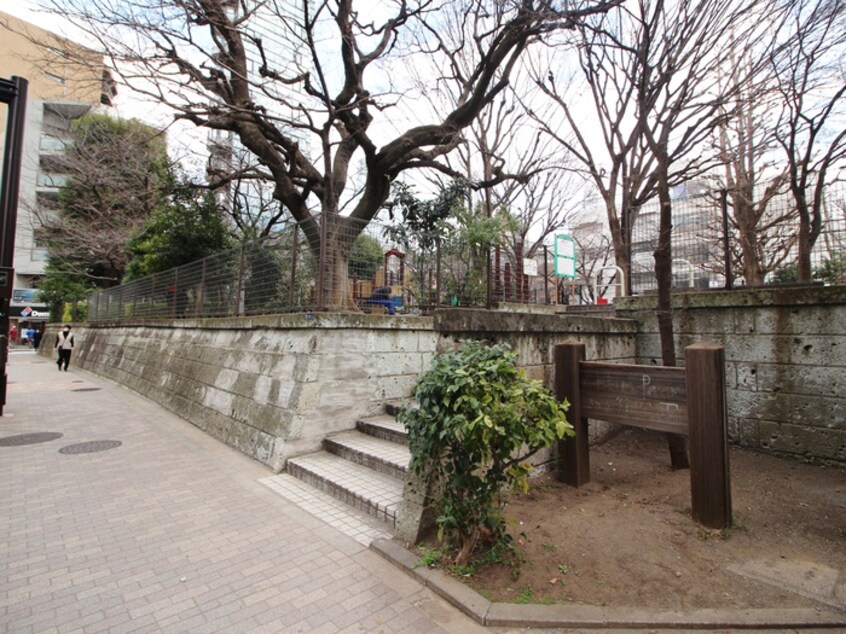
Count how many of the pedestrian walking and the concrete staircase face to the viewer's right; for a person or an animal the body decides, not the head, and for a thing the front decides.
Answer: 0

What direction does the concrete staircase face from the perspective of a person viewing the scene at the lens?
facing the viewer and to the left of the viewer

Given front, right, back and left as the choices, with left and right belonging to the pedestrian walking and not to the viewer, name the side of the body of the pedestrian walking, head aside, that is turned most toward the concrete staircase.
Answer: front

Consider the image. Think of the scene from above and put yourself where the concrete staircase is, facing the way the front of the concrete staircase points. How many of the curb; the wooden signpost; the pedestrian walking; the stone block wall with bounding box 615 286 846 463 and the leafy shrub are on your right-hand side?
1

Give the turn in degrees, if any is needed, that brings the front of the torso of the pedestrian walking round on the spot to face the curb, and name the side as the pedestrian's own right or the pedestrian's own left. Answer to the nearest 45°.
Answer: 0° — they already face it

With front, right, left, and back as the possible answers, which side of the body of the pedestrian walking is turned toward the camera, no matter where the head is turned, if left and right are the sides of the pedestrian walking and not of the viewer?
front

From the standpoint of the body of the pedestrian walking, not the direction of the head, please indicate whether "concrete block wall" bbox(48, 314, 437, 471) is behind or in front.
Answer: in front

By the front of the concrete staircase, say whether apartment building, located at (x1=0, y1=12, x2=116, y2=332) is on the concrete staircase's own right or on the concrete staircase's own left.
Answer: on the concrete staircase's own right

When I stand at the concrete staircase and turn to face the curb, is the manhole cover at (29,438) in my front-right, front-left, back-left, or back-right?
back-right

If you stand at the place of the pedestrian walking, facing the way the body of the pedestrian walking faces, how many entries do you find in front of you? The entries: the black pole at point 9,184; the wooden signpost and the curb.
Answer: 3

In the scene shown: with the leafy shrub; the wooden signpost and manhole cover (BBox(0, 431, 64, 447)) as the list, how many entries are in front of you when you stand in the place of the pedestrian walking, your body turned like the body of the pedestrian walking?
3

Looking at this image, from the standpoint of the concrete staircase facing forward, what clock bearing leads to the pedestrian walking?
The pedestrian walking is roughly at 3 o'clock from the concrete staircase.

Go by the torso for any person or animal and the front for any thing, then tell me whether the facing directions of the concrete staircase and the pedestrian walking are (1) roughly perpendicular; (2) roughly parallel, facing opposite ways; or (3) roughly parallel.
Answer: roughly perpendicular
